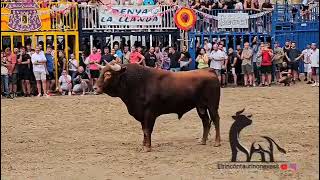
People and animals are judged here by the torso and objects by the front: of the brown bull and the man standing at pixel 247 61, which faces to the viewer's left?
the brown bull

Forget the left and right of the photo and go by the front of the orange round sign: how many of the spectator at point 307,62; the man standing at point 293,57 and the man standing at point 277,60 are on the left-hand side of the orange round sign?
3

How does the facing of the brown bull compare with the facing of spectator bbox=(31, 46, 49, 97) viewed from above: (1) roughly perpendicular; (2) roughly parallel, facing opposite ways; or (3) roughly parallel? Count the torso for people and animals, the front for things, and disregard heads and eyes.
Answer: roughly perpendicular

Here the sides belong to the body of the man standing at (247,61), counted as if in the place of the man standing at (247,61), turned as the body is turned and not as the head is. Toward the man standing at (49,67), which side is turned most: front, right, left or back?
right

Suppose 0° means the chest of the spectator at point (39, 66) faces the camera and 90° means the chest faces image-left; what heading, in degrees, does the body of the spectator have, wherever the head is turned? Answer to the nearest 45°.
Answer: approximately 0°

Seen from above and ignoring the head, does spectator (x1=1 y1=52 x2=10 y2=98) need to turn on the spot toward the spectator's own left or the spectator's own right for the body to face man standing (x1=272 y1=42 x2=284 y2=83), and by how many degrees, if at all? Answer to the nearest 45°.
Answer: approximately 45° to the spectator's own left

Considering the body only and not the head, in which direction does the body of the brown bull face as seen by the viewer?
to the viewer's left

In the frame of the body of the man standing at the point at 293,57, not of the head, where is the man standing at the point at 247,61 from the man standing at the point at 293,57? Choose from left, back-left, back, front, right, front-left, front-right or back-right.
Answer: front-right

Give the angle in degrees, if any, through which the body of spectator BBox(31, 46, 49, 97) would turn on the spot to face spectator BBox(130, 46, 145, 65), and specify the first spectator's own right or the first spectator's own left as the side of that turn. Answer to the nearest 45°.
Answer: approximately 90° to the first spectator's own left

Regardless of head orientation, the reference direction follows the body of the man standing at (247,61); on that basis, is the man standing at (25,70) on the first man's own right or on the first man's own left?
on the first man's own right

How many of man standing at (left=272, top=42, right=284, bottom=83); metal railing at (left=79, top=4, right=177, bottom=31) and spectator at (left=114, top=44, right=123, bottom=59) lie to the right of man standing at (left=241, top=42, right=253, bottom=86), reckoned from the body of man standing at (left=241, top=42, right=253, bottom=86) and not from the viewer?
2

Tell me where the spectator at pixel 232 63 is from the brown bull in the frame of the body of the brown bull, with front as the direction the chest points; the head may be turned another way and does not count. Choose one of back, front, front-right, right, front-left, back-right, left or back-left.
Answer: right
